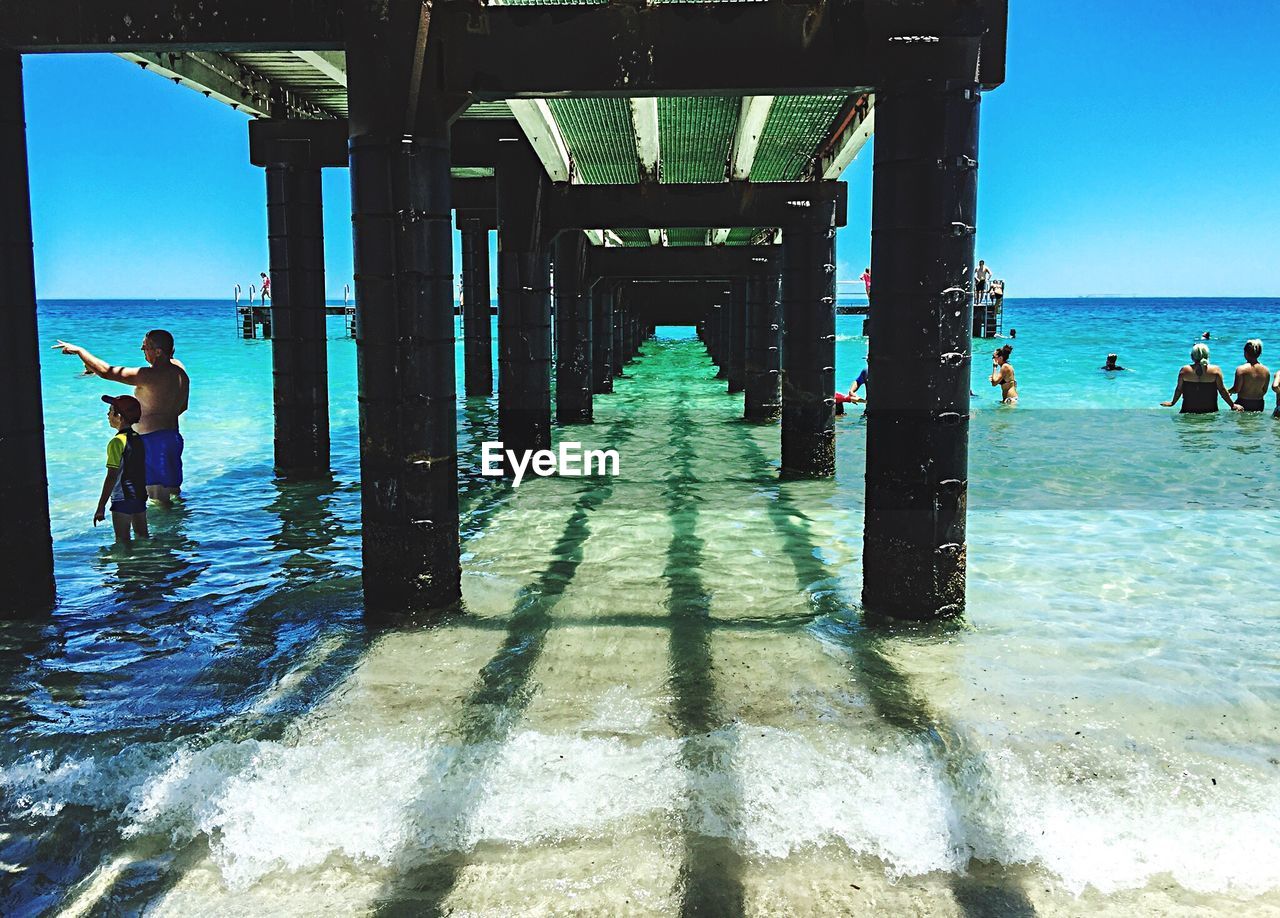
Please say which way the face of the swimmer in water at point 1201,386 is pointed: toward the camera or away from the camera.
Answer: away from the camera

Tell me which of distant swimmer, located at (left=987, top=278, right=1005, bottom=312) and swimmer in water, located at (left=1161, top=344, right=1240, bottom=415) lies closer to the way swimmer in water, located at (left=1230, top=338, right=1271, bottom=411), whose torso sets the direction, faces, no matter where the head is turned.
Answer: the distant swimmer

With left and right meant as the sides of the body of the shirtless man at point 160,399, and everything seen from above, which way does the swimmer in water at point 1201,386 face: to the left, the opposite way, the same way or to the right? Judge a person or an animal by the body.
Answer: to the right

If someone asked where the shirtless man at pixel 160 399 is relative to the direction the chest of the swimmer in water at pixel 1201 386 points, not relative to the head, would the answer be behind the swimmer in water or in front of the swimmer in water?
behind

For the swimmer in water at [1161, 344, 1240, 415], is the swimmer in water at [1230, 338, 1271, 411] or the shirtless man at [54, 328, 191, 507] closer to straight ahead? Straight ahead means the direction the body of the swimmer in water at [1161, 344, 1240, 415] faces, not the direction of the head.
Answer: the swimmer in water

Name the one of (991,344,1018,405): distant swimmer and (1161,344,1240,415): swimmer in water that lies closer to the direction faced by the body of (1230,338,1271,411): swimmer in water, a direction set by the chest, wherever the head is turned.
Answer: the distant swimmer

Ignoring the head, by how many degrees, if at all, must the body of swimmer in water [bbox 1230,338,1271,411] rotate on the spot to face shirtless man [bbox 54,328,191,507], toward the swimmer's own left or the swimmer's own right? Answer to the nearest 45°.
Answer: approximately 135° to the swimmer's own left

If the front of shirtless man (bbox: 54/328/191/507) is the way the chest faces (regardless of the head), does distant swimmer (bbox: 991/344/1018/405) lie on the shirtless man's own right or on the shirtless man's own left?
on the shirtless man's own right

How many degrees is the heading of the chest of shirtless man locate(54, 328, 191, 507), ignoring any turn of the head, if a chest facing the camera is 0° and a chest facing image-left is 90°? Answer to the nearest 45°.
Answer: approximately 135°

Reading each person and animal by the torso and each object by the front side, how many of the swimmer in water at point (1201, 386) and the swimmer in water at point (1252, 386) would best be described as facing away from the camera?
2

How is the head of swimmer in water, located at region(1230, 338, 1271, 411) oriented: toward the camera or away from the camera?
away from the camera

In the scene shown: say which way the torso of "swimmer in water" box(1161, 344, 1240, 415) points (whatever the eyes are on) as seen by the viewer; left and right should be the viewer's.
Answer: facing away from the viewer

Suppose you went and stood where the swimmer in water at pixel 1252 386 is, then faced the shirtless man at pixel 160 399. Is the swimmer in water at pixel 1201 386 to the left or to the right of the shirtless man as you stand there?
right

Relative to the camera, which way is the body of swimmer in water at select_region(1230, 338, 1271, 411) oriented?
away from the camera
